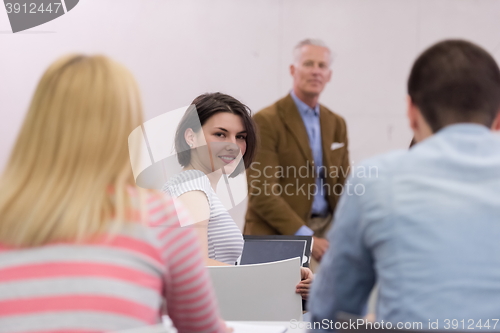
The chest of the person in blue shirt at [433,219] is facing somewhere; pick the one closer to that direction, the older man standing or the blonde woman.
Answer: the older man standing

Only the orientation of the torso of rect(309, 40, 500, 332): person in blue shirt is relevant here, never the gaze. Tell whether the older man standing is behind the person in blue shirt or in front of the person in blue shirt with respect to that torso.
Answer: in front

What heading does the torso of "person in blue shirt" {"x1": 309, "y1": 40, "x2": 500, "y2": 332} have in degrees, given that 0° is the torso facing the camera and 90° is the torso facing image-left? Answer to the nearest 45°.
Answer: approximately 180°

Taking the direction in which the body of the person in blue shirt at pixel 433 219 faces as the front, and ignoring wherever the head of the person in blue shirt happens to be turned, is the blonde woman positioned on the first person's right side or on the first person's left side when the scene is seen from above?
on the first person's left side
